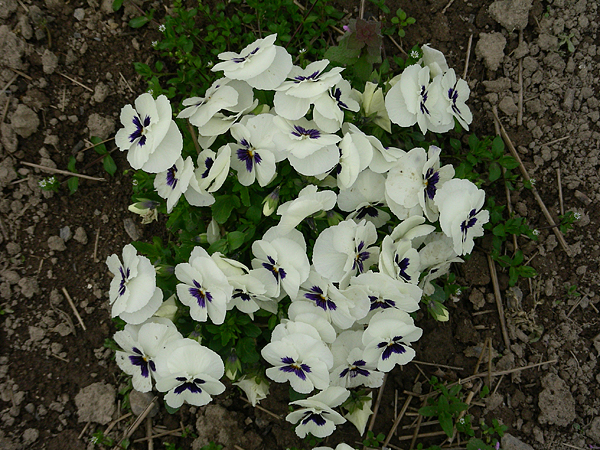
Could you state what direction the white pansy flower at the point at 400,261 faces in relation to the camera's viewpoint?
facing the viewer and to the right of the viewer

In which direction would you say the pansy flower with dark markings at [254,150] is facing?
toward the camera

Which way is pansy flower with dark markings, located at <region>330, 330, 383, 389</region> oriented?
toward the camera

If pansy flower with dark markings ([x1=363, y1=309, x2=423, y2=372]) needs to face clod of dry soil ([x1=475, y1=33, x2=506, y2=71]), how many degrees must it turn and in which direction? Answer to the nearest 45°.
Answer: approximately 180°

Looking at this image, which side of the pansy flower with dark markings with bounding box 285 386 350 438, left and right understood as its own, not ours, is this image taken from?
front
